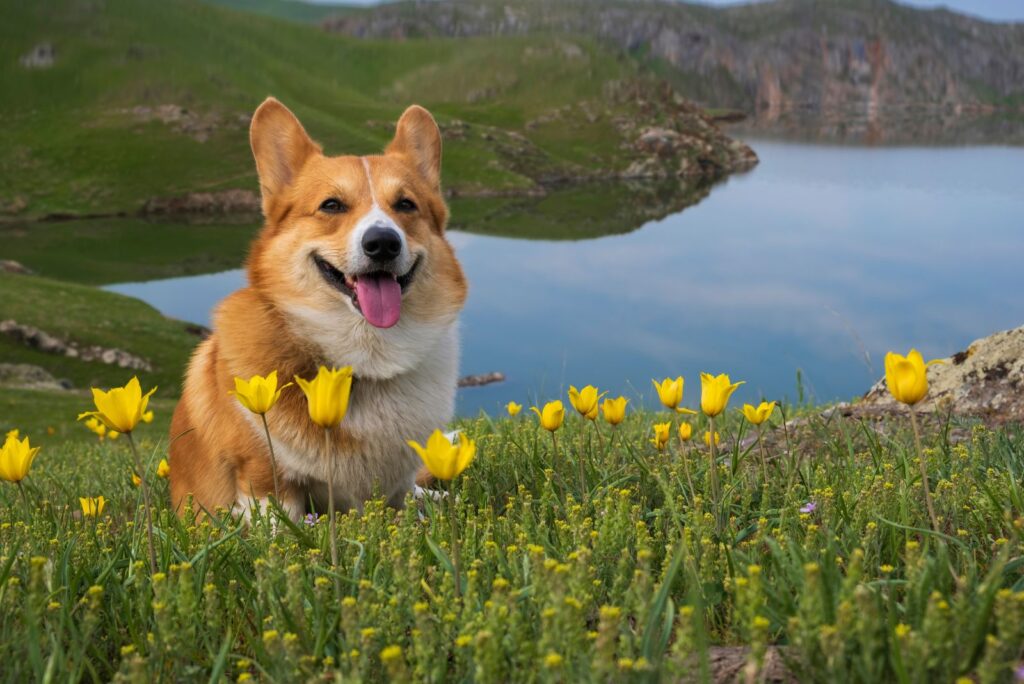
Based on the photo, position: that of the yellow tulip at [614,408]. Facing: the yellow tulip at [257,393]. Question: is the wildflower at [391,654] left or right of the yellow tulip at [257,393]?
left

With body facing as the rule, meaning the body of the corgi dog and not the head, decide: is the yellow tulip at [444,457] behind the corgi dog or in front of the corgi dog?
in front

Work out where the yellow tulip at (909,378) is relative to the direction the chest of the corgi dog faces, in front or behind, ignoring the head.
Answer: in front

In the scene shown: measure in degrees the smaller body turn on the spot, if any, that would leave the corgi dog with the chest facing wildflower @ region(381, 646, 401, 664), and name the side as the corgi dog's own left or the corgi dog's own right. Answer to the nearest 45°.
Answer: approximately 45° to the corgi dog's own right

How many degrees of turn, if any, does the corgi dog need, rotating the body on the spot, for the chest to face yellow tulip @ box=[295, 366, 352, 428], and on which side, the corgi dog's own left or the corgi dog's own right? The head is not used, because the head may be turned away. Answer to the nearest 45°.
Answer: approximately 45° to the corgi dog's own right

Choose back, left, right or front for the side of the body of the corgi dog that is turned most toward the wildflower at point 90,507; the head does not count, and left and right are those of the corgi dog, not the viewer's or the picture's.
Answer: right

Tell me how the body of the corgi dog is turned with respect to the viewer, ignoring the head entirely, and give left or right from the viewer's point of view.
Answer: facing the viewer and to the right of the viewer

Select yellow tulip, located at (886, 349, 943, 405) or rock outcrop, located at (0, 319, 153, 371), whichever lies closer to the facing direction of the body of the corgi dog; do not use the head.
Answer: the yellow tulip
